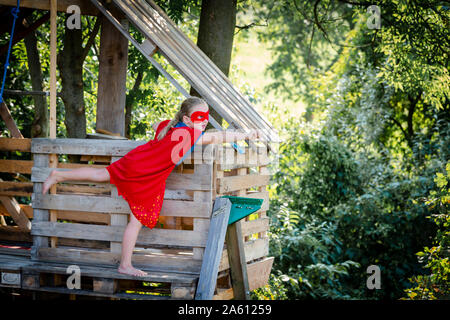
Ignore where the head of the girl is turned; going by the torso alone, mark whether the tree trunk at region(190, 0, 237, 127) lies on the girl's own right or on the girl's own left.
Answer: on the girl's own left

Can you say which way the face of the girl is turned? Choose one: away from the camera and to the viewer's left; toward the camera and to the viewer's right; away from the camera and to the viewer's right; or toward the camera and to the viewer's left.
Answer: toward the camera and to the viewer's right

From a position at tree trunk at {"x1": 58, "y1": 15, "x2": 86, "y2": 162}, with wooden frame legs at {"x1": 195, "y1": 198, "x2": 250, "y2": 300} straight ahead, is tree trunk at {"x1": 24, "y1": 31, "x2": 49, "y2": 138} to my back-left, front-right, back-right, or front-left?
back-right

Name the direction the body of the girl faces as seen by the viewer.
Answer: to the viewer's right

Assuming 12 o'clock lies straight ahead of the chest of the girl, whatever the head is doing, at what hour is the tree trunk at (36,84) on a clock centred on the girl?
The tree trunk is roughly at 8 o'clock from the girl.
